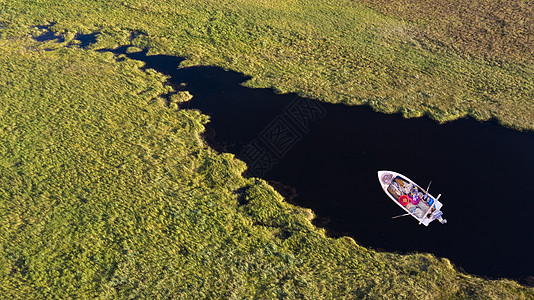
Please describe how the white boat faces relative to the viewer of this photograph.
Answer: facing away from the viewer and to the left of the viewer
